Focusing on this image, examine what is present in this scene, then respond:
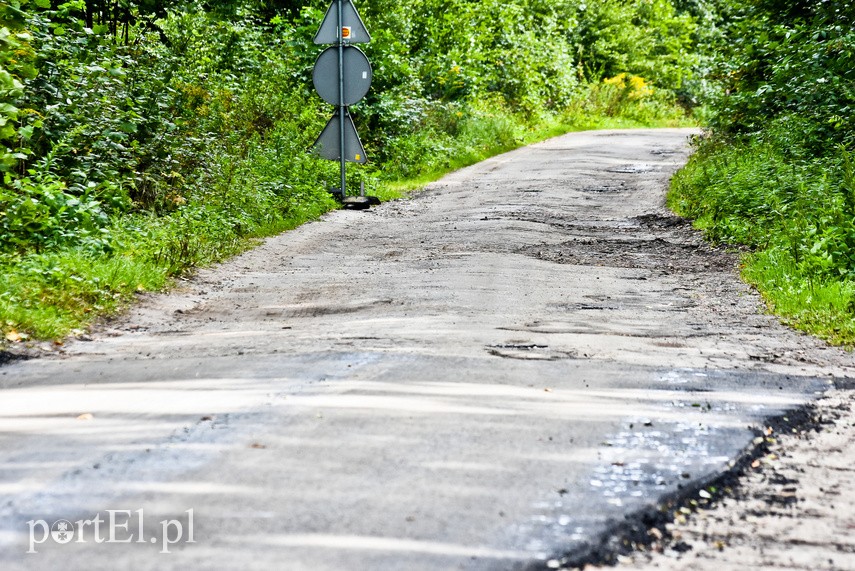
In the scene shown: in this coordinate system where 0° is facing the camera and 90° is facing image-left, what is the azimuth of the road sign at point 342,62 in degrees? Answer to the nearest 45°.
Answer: approximately 180°

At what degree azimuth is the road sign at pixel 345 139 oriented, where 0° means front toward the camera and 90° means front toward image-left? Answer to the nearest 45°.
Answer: approximately 180°

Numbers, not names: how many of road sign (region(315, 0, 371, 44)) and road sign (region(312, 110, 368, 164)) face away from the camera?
2

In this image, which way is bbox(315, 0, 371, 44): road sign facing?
away from the camera
